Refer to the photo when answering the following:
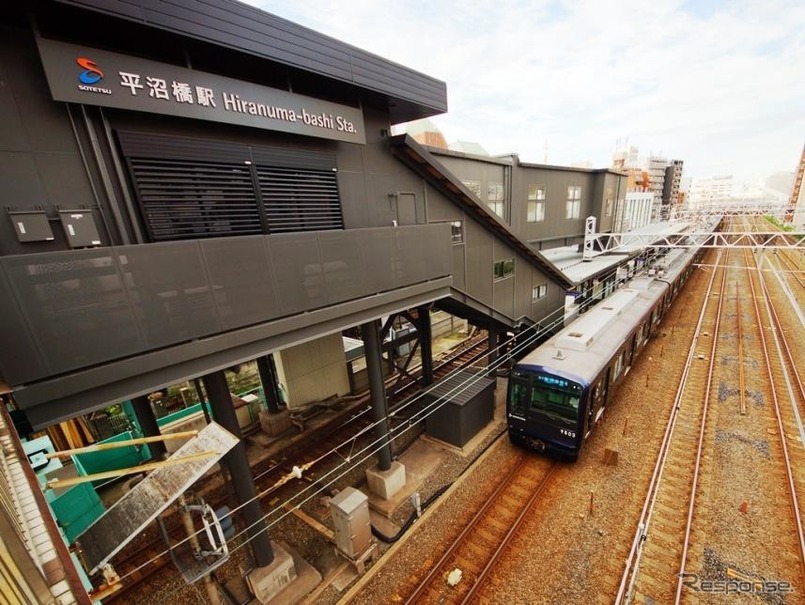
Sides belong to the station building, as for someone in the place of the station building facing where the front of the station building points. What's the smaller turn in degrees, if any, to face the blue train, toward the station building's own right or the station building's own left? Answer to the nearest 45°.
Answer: approximately 45° to the station building's own left

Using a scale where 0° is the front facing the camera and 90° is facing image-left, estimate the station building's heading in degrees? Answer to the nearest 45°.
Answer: approximately 315°

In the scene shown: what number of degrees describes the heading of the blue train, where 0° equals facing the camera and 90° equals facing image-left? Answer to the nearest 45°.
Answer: approximately 45°
